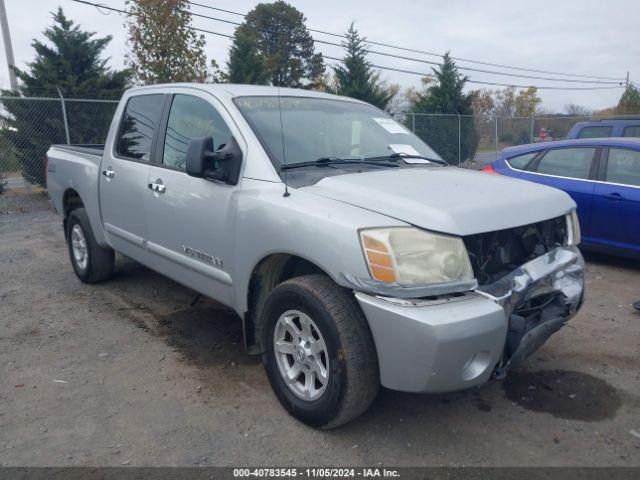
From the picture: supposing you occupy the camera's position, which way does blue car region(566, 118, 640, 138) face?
facing to the right of the viewer

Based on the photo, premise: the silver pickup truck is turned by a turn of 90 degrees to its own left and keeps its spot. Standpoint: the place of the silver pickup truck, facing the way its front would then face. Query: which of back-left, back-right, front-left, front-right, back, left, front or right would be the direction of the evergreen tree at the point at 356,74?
front-left

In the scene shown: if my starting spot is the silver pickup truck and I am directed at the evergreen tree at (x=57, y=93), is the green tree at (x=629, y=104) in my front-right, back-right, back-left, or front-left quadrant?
front-right

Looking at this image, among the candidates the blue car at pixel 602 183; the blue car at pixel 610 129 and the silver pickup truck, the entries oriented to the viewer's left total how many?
0

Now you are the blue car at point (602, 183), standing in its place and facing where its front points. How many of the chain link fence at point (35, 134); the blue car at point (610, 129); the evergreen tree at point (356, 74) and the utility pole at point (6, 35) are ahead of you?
0

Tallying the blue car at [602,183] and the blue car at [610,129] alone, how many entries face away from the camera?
0

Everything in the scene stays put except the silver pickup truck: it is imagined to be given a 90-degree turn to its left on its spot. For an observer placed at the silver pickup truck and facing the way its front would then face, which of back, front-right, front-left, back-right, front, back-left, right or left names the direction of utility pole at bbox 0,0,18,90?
left

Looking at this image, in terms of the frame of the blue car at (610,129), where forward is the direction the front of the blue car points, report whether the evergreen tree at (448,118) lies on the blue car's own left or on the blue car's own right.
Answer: on the blue car's own left

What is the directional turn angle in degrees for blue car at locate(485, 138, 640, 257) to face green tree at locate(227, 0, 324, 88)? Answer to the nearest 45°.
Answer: approximately 180°

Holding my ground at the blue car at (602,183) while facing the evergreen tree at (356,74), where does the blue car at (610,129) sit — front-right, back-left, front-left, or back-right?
front-right

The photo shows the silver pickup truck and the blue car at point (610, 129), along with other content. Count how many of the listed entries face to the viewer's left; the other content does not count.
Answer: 0

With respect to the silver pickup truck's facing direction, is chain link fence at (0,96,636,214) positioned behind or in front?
behind

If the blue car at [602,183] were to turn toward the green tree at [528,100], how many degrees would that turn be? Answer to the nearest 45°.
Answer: approximately 135° to its left

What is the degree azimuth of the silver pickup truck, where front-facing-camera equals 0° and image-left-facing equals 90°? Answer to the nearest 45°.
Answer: approximately 315°
